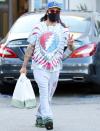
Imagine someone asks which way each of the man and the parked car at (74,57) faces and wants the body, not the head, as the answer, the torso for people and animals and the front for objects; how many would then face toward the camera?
1

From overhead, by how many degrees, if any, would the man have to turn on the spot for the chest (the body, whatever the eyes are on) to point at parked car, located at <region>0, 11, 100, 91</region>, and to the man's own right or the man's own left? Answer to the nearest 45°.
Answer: approximately 180°

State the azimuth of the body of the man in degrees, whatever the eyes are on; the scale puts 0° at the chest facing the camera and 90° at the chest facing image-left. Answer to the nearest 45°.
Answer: approximately 0°

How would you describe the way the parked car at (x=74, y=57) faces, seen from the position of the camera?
facing away from the viewer and to the right of the viewer

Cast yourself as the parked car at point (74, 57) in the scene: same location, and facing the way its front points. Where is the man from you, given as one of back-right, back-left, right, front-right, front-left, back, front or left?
back-right
